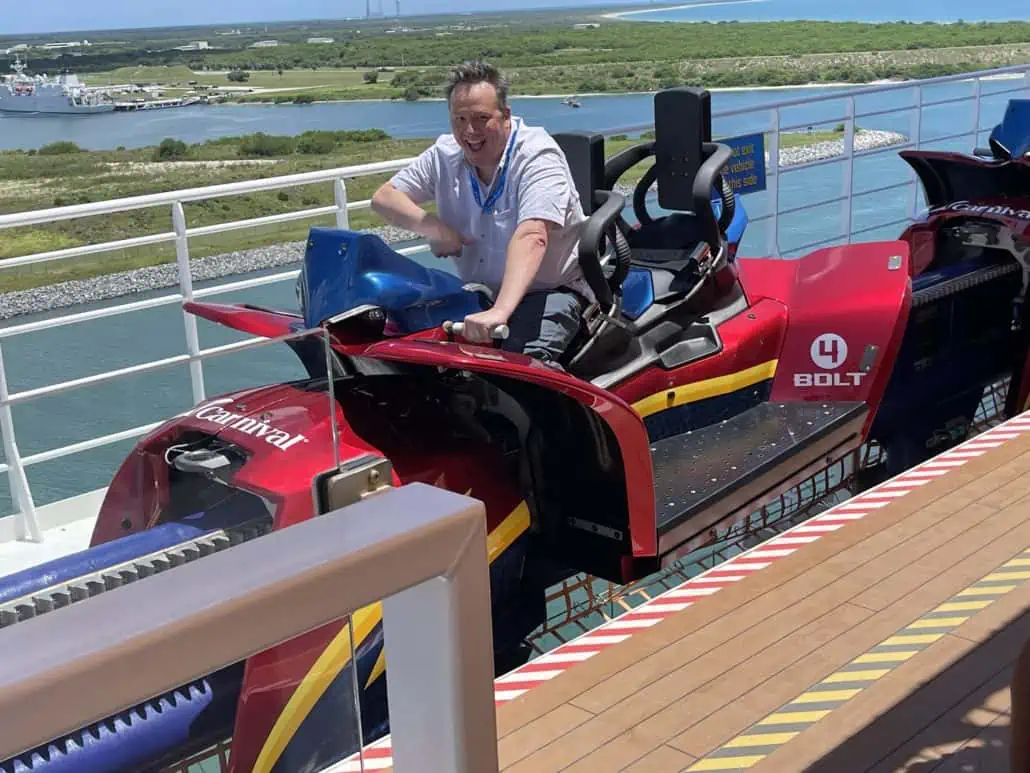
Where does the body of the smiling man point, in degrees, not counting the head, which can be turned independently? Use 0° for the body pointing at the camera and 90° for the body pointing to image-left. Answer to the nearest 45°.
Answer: approximately 45°

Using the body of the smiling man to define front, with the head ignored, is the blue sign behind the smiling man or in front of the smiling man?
behind
